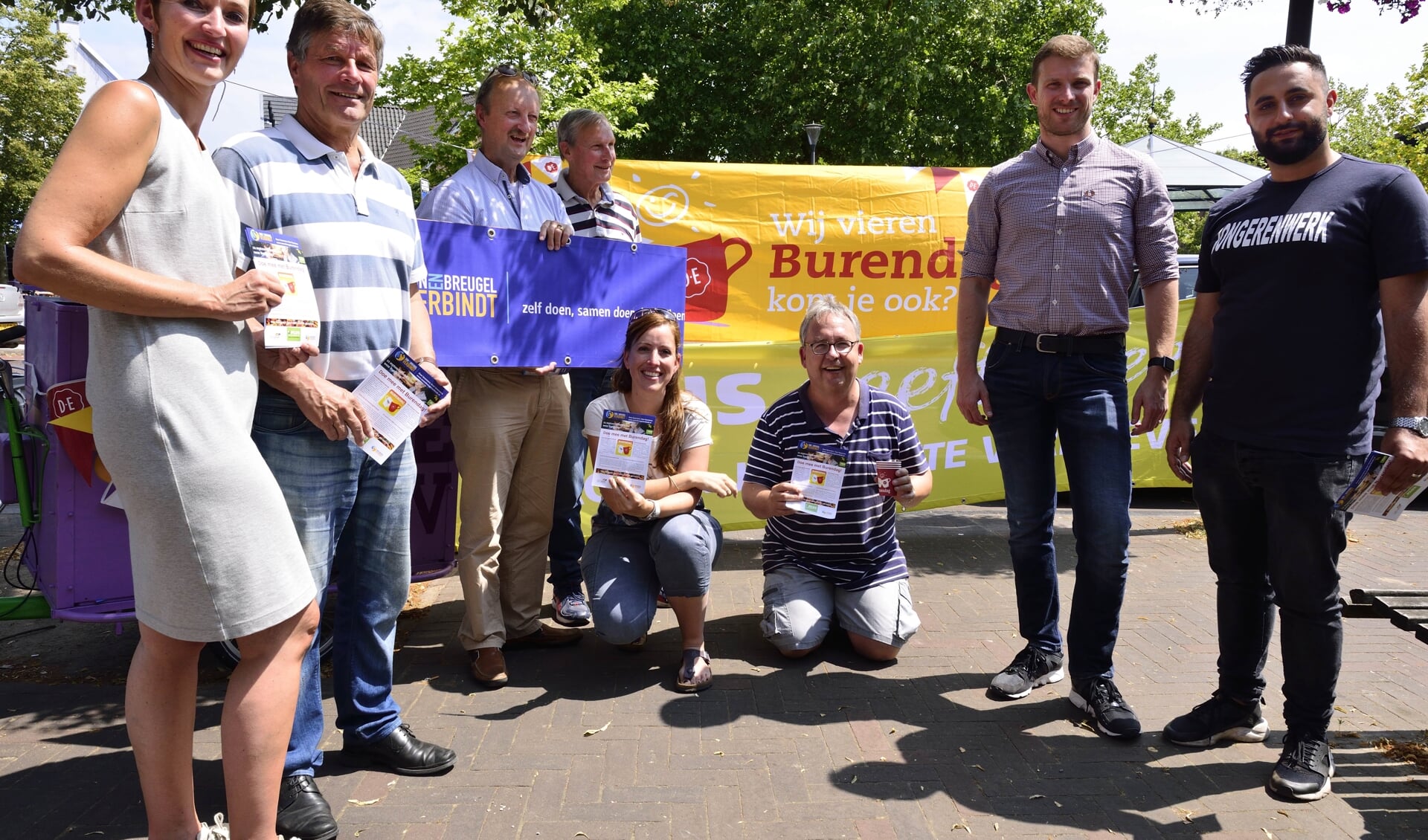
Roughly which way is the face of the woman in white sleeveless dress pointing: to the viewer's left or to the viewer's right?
to the viewer's right

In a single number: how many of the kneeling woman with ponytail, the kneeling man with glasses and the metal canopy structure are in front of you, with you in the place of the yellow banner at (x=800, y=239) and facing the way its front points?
2

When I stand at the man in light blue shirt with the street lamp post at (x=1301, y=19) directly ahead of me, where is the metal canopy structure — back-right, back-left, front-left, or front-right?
front-left

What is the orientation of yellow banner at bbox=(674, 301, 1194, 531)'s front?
toward the camera

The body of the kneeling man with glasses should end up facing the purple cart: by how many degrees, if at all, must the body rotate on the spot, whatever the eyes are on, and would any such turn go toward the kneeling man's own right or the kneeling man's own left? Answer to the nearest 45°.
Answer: approximately 90° to the kneeling man's own right

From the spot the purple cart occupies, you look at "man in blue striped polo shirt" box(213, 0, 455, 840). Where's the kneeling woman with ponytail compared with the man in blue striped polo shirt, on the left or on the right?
left

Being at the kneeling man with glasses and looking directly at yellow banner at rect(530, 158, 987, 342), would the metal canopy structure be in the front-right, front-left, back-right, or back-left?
front-right

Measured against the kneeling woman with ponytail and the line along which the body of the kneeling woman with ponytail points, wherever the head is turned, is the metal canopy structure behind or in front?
behind

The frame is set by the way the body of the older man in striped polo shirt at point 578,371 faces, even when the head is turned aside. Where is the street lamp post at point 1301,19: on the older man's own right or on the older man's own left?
on the older man's own left

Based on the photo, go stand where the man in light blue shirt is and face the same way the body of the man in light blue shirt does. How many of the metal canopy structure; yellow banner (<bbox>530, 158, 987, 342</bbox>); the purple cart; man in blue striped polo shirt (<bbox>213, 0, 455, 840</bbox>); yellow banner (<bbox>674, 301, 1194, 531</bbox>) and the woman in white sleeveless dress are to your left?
3

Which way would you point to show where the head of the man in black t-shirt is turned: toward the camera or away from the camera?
toward the camera

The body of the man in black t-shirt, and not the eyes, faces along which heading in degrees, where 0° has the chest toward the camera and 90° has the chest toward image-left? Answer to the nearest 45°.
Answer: approximately 45°

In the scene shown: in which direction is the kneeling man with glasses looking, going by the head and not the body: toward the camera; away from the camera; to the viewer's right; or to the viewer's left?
toward the camera

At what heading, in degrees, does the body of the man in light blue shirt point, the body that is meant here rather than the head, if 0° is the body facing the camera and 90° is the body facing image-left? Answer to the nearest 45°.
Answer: approximately 315°

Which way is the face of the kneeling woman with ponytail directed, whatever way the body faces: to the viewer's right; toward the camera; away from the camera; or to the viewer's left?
toward the camera

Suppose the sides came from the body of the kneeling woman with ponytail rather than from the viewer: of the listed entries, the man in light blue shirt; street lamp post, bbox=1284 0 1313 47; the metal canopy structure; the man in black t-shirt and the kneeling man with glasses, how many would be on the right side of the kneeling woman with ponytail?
1

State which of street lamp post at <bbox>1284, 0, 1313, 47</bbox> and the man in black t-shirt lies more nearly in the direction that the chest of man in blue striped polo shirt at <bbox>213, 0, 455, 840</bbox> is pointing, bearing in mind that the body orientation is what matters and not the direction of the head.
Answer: the man in black t-shirt

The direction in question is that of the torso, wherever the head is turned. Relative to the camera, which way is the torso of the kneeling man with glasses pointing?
toward the camera
